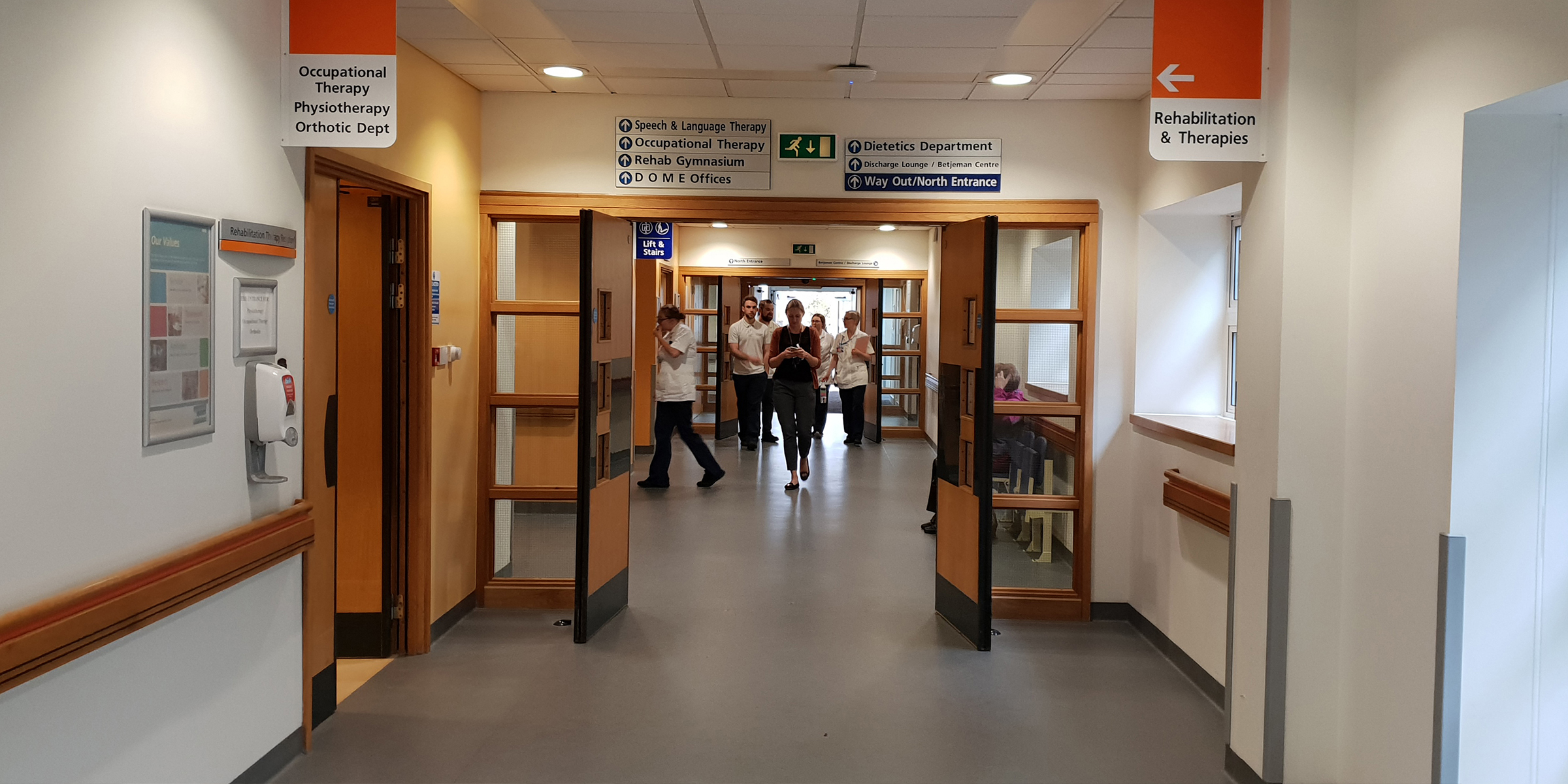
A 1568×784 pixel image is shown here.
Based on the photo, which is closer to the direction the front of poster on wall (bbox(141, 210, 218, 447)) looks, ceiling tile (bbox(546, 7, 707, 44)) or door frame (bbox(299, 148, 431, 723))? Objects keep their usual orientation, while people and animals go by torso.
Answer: the ceiling tile

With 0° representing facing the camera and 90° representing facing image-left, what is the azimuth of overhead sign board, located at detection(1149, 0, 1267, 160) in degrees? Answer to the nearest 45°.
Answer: approximately 0°

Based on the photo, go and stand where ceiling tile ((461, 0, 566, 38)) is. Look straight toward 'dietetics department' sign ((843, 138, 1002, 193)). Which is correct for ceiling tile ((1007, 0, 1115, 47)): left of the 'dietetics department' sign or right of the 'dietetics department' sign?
right

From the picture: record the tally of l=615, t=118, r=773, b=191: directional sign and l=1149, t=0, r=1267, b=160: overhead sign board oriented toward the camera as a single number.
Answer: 2

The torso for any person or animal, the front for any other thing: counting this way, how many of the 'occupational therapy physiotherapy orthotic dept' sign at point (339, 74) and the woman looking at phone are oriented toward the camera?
2

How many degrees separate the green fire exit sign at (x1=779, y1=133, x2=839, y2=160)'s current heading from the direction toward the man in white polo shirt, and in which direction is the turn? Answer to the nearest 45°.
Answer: approximately 180°

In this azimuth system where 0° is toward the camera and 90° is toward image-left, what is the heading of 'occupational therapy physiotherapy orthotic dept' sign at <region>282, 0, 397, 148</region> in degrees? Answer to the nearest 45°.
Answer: approximately 0°
